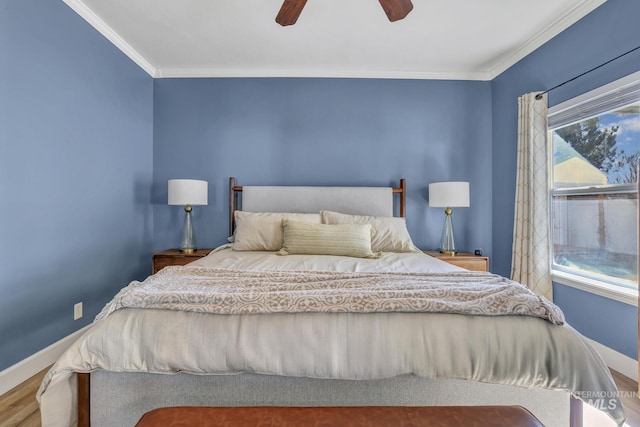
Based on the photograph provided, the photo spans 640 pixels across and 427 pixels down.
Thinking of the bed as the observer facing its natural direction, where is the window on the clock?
The window is roughly at 8 o'clock from the bed.

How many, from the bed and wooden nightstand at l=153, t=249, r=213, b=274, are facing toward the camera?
2

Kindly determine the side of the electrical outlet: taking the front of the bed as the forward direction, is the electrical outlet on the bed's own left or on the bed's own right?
on the bed's own right

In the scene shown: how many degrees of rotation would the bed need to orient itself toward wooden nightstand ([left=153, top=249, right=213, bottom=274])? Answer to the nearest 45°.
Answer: approximately 135° to its right

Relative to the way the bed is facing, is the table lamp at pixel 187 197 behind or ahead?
behind

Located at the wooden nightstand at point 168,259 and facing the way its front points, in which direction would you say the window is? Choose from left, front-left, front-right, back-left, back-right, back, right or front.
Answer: front-left

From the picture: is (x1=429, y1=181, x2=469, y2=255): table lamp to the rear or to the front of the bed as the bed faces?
to the rear

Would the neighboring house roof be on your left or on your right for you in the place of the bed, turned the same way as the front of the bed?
on your left

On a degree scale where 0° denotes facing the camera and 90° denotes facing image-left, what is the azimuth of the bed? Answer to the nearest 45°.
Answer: approximately 0°

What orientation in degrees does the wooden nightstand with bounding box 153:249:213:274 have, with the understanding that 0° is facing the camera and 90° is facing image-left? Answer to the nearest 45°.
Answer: approximately 0°
